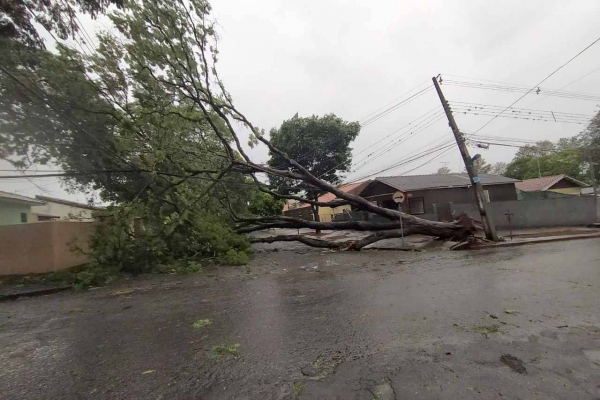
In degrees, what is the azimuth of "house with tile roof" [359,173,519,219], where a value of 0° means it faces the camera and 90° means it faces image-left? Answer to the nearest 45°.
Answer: approximately 45°

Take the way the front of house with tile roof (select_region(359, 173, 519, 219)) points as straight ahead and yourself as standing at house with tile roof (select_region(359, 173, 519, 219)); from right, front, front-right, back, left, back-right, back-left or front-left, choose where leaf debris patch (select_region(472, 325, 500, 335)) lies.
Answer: front-left

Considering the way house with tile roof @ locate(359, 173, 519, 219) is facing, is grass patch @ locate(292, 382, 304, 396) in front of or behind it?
in front

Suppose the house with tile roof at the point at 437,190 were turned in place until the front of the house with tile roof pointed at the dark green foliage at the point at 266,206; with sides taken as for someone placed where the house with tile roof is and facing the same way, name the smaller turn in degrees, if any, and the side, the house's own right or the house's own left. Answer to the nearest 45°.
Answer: approximately 45° to the house's own right

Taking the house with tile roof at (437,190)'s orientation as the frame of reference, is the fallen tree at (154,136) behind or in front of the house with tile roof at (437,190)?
in front

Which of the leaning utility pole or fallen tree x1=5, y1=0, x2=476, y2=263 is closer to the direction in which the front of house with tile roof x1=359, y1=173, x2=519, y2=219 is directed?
the fallen tree

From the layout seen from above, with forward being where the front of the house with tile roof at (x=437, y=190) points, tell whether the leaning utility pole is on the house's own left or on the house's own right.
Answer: on the house's own left

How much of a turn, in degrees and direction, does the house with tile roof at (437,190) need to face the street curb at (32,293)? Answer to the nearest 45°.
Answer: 0° — it already faces it

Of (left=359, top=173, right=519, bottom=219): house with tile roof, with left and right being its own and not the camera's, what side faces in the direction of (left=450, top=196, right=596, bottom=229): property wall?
left

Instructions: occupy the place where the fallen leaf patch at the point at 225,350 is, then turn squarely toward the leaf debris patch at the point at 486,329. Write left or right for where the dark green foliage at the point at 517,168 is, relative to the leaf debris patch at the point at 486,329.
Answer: left

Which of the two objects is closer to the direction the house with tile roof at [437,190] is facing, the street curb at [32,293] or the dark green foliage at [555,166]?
the street curb
